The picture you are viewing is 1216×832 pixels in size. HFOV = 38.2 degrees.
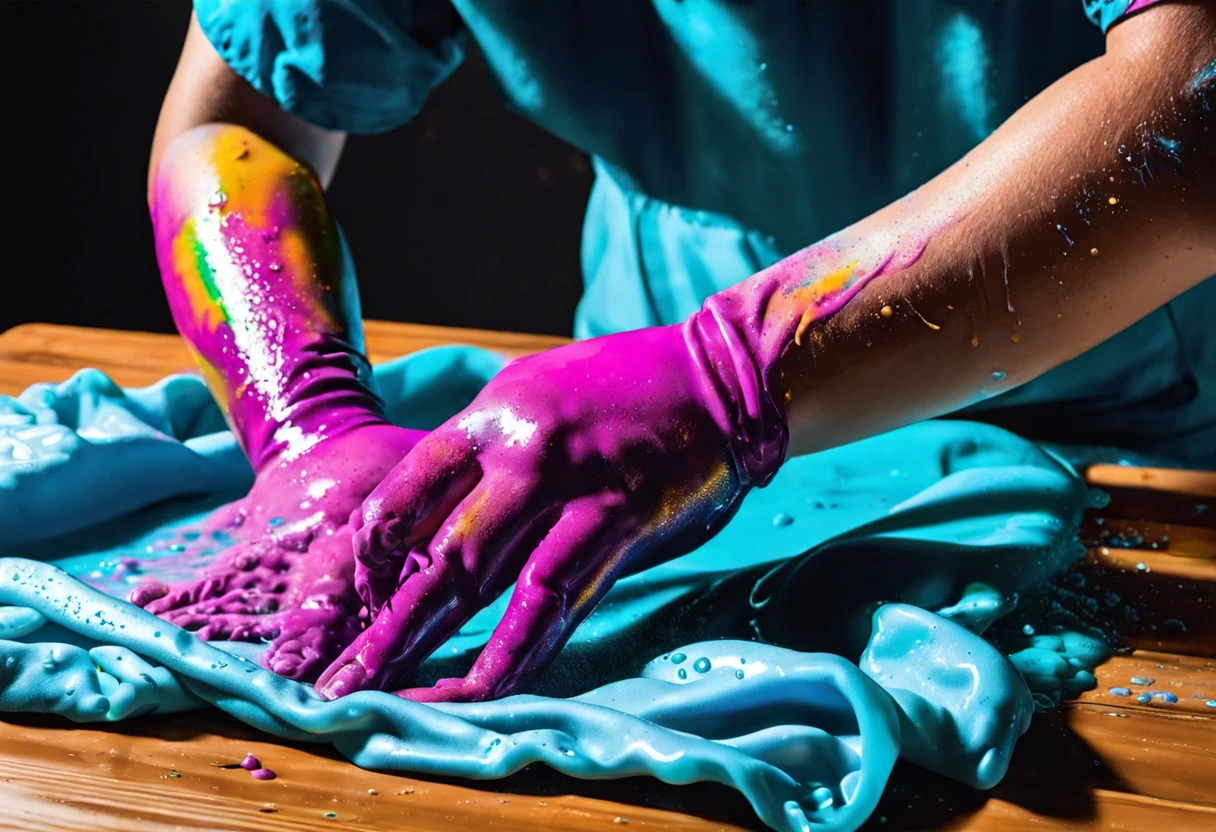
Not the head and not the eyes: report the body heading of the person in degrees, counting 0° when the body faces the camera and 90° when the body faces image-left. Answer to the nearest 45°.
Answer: approximately 45°
